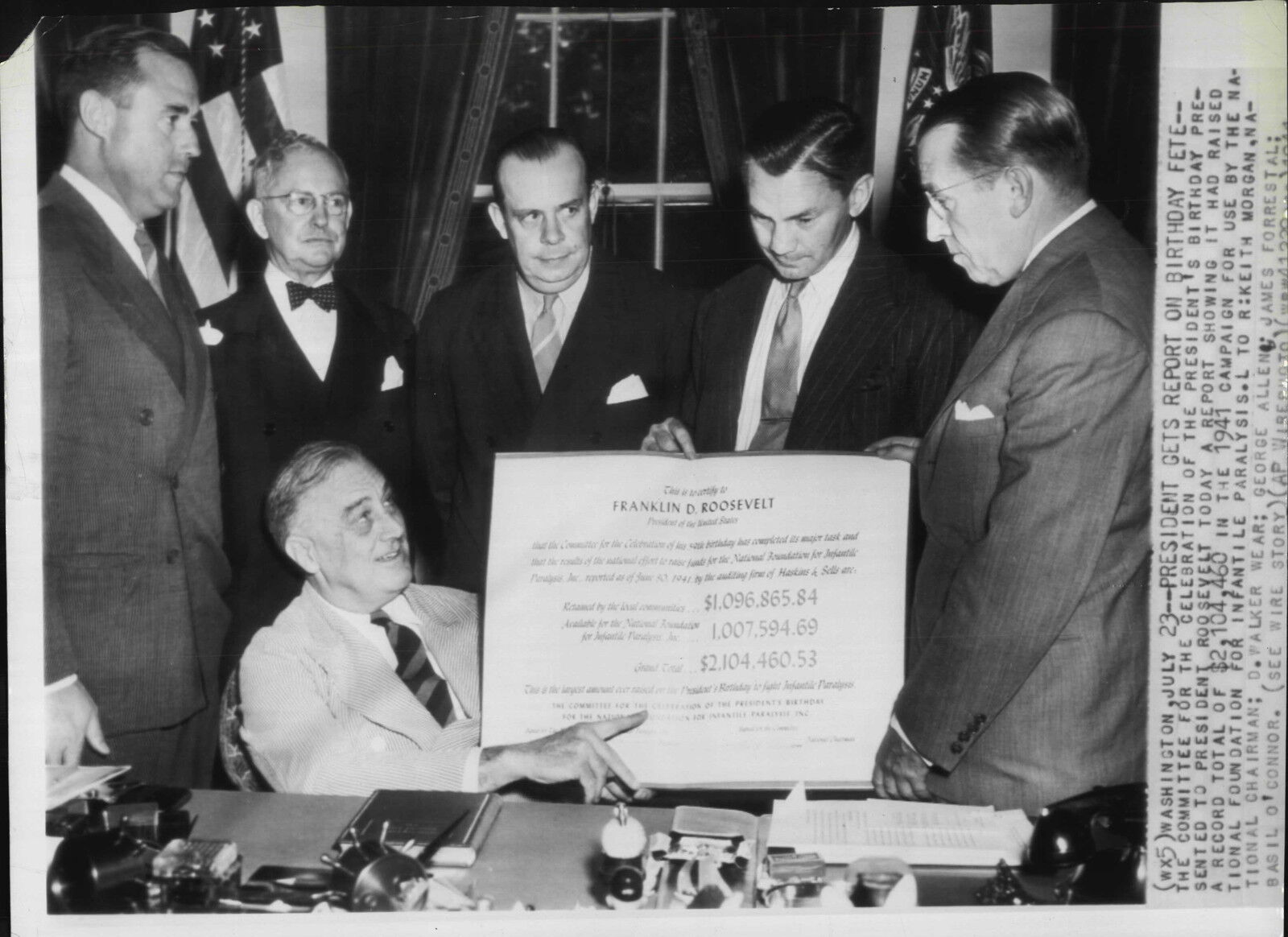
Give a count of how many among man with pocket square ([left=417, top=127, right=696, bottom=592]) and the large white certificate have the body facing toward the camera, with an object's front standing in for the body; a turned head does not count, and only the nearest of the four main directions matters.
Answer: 2

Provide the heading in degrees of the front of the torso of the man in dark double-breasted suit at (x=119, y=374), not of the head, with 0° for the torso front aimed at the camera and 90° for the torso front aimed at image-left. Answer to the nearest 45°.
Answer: approximately 315°

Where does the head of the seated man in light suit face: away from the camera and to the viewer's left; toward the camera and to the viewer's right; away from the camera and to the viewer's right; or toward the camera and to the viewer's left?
toward the camera and to the viewer's right

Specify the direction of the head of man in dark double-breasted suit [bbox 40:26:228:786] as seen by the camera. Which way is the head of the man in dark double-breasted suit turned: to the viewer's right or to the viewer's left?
to the viewer's right

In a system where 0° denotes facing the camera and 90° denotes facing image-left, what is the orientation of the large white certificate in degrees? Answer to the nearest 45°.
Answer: approximately 0°

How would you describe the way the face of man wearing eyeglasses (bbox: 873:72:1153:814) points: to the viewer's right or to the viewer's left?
to the viewer's left

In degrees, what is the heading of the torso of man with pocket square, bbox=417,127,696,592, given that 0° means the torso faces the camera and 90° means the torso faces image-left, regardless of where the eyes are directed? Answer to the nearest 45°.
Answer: approximately 0°
